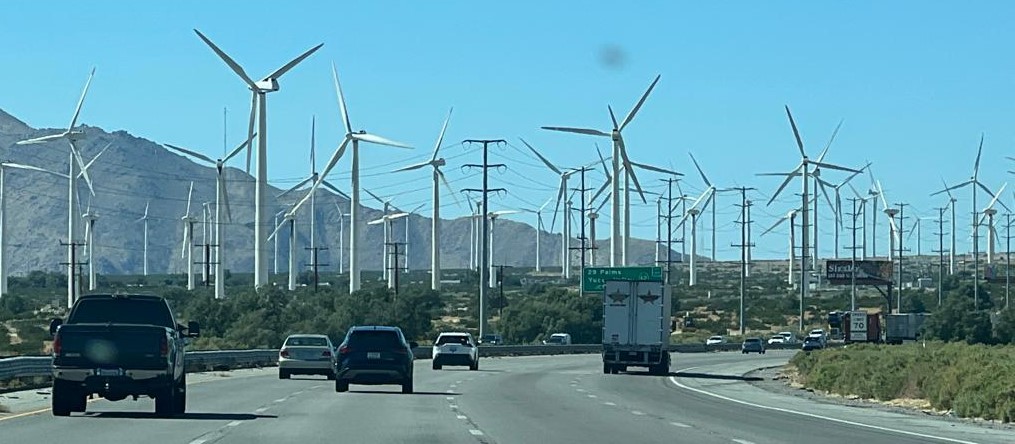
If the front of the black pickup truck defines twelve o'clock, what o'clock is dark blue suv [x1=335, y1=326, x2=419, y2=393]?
The dark blue suv is roughly at 1 o'clock from the black pickup truck.

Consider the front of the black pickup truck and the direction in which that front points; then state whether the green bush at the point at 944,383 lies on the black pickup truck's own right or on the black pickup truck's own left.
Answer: on the black pickup truck's own right

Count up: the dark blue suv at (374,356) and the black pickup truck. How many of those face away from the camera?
2

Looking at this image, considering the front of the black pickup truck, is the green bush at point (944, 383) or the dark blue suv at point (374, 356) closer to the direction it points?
the dark blue suv

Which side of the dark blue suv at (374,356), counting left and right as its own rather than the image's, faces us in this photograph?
back

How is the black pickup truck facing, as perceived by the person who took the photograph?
facing away from the viewer

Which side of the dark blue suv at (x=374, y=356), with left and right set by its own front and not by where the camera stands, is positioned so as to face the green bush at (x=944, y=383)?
right

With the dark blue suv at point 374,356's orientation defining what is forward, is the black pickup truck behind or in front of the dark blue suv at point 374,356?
behind
